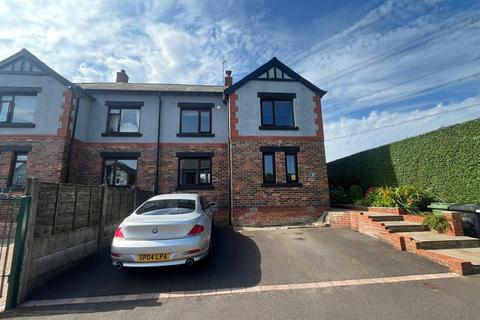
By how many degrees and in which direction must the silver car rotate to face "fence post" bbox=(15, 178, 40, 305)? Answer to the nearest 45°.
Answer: approximately 90° to its left

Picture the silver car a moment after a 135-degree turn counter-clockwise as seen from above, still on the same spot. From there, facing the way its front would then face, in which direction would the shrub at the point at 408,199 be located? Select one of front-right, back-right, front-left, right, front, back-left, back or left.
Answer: back-left

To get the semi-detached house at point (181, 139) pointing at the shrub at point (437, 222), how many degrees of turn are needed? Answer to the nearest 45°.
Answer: approximately 45° to its left

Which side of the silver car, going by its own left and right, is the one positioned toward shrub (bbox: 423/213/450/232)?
right

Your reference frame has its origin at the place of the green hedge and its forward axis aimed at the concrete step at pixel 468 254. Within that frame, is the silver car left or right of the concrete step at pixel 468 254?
right

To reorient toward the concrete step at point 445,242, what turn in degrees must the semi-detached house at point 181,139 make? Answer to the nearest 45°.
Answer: approximately 45° to its left

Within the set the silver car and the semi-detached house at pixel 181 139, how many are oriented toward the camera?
1

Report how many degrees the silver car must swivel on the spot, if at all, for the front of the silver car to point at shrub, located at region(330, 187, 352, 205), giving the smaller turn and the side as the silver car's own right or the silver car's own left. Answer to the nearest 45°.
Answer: approximately 45° to the silver car's own right

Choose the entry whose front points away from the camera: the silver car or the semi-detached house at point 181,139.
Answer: the silver car

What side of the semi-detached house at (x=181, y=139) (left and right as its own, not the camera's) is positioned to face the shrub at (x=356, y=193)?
left

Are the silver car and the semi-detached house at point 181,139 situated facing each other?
yes

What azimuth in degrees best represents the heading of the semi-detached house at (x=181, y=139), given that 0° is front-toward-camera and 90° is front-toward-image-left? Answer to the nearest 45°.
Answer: approximately 0°

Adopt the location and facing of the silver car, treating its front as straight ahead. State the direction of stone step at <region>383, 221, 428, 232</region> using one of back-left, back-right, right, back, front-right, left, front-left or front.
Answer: right

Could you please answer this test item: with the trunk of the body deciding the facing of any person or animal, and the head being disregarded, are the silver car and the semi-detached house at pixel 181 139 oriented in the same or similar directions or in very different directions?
very different directions

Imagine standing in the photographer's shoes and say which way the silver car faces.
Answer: facing away from the viewer

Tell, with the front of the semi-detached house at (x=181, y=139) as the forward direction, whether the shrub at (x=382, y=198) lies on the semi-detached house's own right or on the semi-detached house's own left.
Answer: on the semi-detached house's own left

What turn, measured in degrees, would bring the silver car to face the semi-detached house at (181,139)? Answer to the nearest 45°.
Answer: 0° — it already faces it
